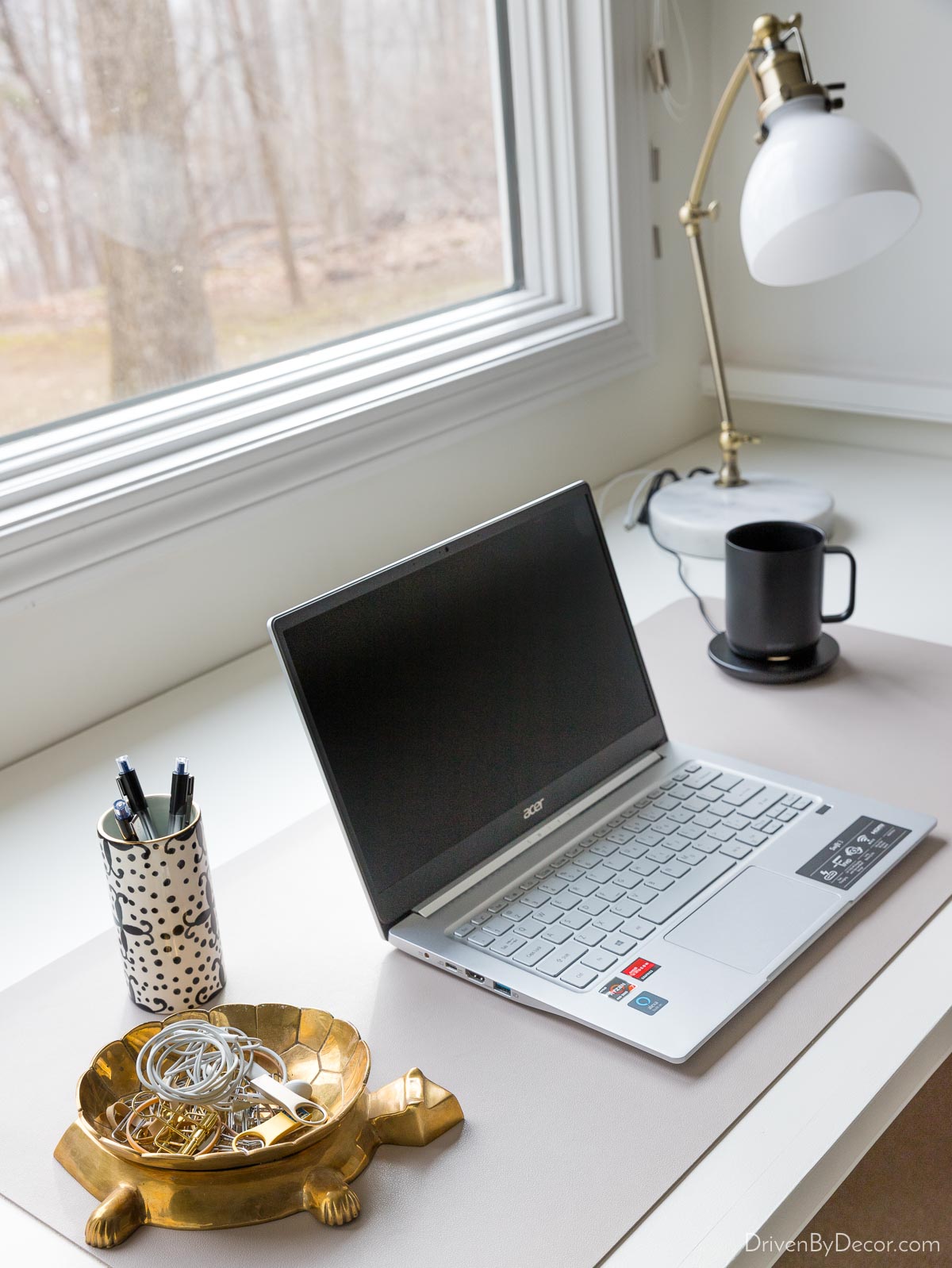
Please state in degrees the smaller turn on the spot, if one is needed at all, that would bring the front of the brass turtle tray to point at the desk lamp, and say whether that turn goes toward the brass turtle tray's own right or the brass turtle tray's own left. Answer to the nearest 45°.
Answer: approximately 45° to the brass turtle tray's own left

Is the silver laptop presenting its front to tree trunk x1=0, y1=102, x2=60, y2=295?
no

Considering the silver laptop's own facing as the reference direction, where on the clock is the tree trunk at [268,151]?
The tree trunk is roughly at 7 o'clock from the silver laptop.

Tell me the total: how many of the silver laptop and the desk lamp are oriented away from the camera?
0

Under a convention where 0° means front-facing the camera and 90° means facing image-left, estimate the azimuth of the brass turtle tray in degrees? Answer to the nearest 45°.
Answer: approximately 270°

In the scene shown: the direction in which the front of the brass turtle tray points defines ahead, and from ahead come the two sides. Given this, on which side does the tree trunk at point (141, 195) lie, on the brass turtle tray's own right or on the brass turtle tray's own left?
on the brass turtle tray's own left

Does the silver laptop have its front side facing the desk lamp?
no

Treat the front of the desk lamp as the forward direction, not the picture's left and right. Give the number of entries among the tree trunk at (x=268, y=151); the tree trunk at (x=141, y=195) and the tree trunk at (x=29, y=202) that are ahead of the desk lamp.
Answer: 0

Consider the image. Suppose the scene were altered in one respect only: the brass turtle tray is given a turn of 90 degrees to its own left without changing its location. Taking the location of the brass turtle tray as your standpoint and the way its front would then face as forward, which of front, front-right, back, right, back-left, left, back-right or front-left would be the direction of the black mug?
front-right

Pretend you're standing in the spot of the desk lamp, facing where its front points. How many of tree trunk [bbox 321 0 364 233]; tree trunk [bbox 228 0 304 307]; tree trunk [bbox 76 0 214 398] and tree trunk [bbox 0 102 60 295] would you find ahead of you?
0
